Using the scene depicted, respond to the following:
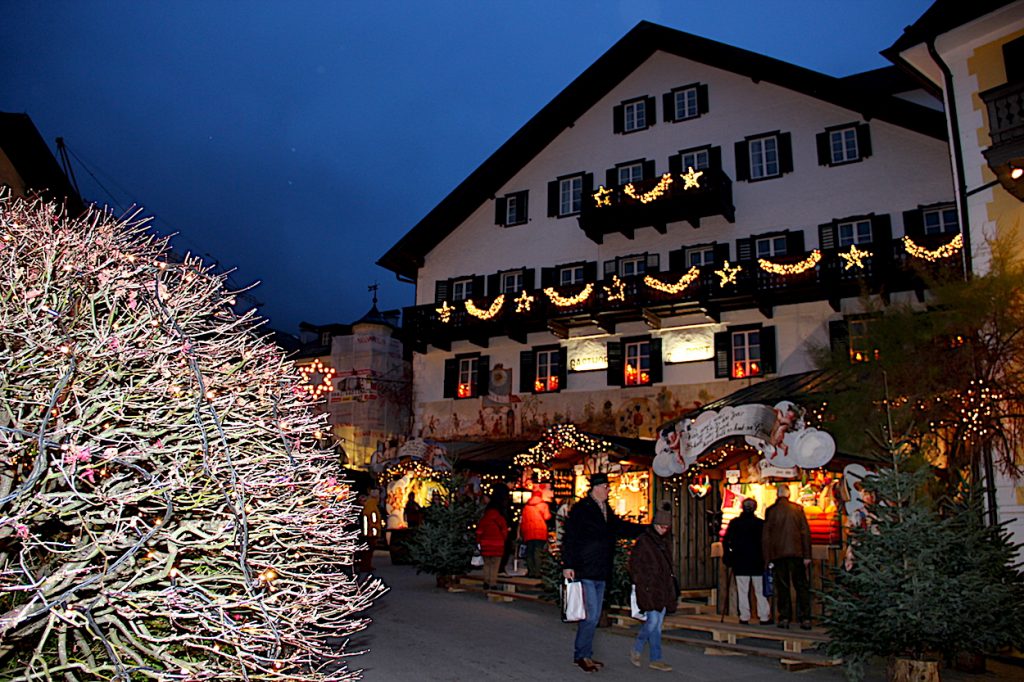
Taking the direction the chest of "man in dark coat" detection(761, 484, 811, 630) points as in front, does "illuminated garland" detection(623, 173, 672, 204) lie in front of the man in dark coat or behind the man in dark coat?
in front

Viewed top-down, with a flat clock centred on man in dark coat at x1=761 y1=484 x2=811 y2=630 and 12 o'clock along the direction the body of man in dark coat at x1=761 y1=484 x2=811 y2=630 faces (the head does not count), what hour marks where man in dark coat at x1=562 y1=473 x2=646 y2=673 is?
man in dark coat at x1=562 y1=473 x2=646 y2=673 is roughly at 7 o'clock from man in dark coat at x1=761 y1=484 x2=811 y2=630.

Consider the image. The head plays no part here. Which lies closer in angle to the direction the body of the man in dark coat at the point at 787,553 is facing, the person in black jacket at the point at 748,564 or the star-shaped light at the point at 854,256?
the star-shaped light

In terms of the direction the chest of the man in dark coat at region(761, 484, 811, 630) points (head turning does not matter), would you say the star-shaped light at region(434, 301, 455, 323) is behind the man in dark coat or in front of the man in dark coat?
in front

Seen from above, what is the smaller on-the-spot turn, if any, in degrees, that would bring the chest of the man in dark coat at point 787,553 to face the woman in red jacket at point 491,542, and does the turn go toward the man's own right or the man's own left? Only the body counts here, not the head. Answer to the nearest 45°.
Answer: approximately 45° to the man's own left

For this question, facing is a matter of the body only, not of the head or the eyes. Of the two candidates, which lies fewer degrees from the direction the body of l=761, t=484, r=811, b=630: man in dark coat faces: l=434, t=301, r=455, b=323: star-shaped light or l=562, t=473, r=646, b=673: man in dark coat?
the star-shaped light

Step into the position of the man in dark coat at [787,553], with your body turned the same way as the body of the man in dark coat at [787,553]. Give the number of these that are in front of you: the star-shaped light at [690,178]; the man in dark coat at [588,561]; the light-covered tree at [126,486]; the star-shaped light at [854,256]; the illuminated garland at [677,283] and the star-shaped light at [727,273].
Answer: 4

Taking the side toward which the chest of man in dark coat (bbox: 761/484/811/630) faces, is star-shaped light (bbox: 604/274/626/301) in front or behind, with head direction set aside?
in front

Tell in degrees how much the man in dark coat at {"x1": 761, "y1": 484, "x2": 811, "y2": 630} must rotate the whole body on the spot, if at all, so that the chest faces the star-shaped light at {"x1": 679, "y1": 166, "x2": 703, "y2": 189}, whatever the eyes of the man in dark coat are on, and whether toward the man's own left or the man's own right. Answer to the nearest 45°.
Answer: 0° — they already face it

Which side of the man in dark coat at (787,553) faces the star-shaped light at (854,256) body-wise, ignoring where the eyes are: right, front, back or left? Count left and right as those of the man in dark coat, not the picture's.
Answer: front

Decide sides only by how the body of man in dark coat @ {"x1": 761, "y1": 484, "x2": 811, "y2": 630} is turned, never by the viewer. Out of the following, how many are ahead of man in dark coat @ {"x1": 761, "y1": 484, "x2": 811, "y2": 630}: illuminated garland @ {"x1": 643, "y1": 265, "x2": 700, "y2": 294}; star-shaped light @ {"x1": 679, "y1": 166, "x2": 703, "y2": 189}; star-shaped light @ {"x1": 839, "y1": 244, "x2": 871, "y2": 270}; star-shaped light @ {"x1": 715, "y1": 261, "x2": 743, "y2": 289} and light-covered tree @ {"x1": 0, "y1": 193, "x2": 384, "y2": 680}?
4

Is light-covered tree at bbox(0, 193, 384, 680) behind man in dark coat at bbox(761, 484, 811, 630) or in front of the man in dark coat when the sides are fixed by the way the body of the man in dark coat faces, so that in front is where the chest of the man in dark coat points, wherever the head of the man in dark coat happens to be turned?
behind

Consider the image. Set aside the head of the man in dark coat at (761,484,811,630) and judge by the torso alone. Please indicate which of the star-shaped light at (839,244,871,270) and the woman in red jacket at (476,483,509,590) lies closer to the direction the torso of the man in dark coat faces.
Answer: the star-shaped light

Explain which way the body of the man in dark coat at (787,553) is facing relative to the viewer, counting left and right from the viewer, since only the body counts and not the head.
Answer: facing away from the viewer

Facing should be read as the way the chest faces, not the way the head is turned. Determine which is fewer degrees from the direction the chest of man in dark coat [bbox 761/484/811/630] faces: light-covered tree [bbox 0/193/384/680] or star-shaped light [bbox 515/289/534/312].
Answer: the star-shaped light

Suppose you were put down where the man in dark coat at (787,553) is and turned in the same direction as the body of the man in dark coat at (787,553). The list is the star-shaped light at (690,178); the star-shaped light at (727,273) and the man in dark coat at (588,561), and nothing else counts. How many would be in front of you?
2

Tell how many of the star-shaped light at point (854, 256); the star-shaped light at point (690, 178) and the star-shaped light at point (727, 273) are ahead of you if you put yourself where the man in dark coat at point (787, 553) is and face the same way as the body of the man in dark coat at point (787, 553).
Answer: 3

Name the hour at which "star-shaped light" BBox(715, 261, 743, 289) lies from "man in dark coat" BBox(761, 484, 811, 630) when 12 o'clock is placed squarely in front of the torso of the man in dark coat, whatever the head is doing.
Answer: The star-shaped light is roughly at 12 o'clock from the man in dark coat.
